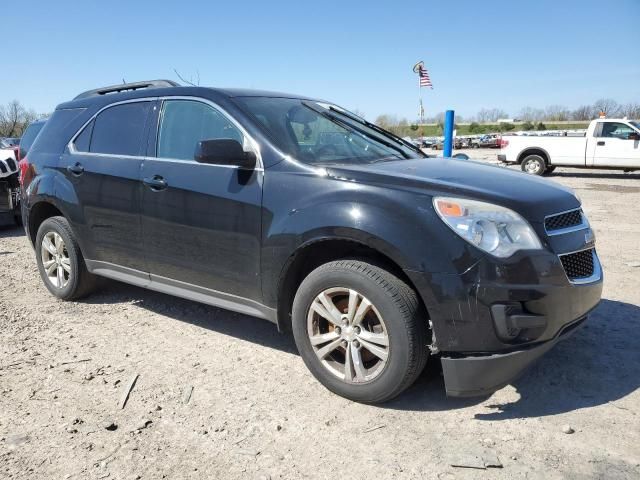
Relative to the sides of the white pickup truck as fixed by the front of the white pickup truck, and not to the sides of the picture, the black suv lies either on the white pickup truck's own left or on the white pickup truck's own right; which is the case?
on the white pickup truck's own right

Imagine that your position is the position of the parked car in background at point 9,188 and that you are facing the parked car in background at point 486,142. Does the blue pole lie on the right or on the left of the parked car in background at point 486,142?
right

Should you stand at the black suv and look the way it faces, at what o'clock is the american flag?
The american flag is roughly at 8 o'clock from the black suv.

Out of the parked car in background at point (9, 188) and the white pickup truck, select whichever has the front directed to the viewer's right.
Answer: the white pickup truck

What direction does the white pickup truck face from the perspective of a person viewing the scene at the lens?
facing to the right of the viewer

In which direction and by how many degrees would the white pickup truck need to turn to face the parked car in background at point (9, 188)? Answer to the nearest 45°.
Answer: approximately 135° to its right

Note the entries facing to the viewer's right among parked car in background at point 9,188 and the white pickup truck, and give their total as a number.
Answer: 1

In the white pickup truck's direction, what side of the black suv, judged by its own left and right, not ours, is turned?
left

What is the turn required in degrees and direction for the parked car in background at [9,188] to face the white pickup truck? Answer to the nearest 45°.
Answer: approximately 135° to its left

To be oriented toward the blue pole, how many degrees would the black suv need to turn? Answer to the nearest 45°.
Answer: approximately 135° to its left

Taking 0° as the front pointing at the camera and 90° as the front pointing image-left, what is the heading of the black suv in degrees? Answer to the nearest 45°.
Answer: approximately 315°

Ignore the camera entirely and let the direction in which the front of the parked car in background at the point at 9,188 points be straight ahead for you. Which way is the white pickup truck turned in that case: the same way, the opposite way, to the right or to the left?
to the left

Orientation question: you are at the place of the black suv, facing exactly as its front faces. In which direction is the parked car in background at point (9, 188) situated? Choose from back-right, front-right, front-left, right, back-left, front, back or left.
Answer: back
